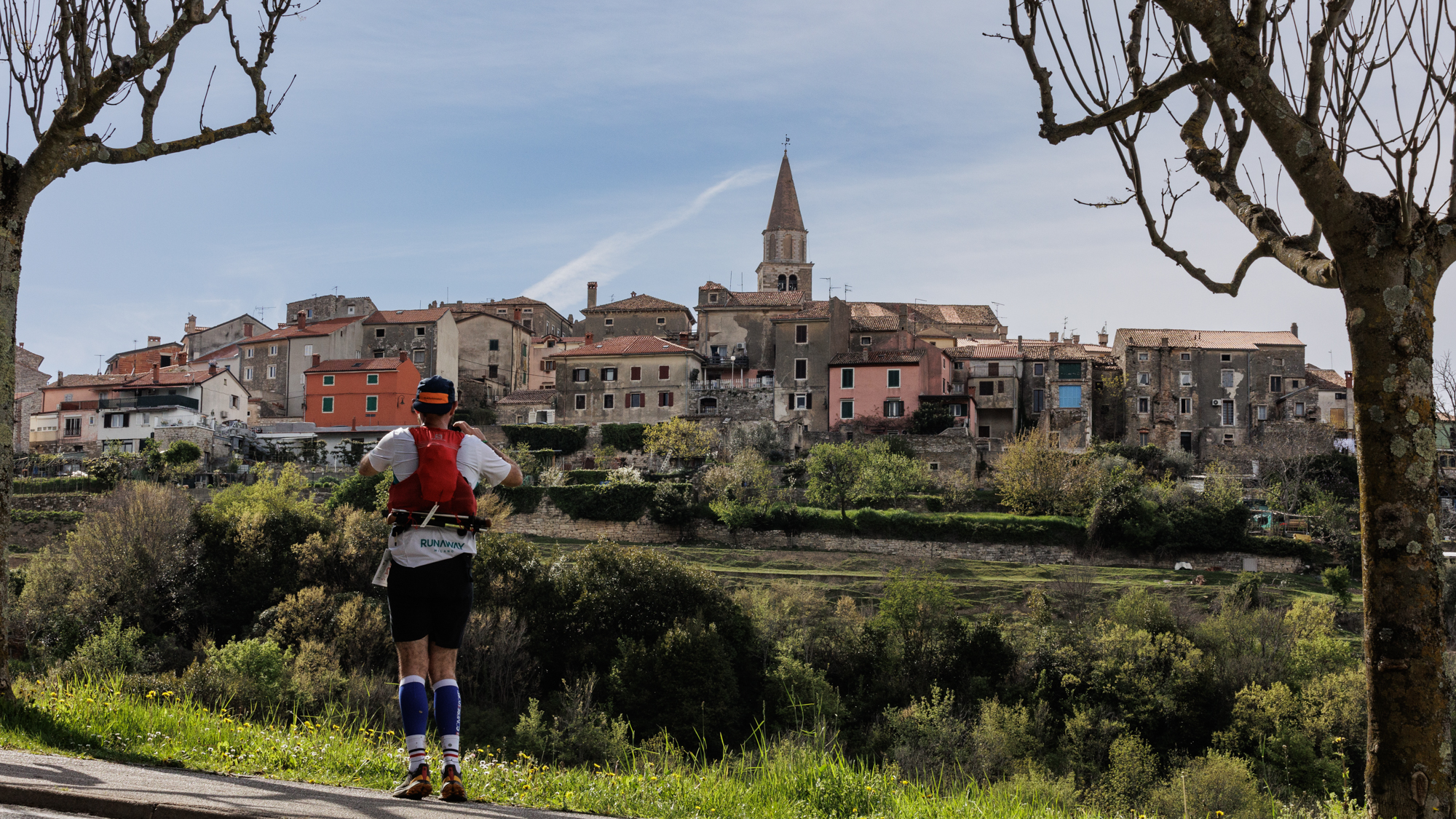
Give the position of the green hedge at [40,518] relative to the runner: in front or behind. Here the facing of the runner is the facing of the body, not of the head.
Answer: in front

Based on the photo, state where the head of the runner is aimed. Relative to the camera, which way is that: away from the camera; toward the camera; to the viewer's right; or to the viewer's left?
away from the camera

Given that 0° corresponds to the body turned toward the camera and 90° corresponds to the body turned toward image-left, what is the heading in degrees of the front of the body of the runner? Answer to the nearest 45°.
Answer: approximately 180°

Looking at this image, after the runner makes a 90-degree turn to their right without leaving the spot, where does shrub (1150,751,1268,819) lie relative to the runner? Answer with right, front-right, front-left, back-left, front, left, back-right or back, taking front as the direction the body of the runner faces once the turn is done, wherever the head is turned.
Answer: front-left
